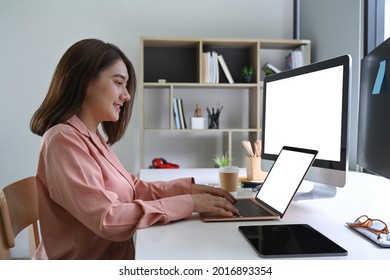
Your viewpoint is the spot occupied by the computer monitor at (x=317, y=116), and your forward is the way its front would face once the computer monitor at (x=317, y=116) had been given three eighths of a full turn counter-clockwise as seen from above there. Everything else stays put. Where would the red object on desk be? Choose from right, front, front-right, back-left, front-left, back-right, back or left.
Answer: back-left

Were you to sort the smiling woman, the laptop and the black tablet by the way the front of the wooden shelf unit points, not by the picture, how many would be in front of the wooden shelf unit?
3

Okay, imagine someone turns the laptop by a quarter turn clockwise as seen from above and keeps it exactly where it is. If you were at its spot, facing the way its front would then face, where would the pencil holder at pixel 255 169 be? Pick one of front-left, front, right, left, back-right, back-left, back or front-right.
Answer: front-right

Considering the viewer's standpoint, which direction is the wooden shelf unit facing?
facing the viewer

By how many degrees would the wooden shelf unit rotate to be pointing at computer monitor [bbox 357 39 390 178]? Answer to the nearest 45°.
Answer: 0° — it already faces it

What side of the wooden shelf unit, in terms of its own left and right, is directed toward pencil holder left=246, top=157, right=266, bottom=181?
front

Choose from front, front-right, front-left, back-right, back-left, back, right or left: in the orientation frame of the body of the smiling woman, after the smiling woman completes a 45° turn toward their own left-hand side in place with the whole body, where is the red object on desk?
front-left

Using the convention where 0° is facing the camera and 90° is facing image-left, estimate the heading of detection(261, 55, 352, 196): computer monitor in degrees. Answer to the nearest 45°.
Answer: approximately 45°

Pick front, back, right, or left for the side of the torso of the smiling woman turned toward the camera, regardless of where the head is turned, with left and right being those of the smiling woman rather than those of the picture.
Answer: right

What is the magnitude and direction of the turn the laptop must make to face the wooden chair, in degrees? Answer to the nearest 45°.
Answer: approximately 45° to its right

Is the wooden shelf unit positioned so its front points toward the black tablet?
yes

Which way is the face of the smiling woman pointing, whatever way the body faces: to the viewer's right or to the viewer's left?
to the viewer's right

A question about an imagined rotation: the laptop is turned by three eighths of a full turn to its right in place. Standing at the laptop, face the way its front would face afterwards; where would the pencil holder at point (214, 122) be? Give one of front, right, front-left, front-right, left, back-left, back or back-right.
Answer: front
